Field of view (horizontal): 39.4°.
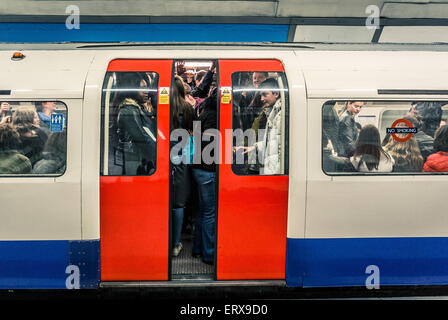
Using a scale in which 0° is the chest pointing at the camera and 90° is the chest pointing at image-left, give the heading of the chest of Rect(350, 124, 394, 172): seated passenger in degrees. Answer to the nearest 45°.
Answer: approximately 180°

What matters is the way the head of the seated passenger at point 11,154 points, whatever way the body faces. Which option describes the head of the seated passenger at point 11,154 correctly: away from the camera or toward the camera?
away from the camera

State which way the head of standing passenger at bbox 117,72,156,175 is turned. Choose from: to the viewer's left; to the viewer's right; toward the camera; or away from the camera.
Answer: to the viewer's right

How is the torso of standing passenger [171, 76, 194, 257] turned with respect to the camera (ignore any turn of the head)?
away from the camera

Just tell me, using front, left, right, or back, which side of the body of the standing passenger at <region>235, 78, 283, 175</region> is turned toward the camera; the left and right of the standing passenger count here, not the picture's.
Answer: left

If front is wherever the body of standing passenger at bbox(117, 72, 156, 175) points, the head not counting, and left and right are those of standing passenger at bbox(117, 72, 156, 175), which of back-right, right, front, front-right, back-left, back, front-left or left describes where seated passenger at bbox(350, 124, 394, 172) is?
front

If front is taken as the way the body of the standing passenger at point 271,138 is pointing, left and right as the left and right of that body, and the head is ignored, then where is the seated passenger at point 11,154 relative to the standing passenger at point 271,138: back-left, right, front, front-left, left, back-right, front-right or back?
front

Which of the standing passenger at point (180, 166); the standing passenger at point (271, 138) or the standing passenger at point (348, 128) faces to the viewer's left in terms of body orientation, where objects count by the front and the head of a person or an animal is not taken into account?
the standing passenger at point (271, 138)

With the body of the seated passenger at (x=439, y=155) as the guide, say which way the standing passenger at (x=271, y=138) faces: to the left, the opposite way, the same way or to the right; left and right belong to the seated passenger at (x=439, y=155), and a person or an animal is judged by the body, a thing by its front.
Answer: to the left

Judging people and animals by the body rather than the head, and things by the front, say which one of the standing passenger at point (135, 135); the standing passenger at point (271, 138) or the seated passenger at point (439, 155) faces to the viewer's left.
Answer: the standing passenger at point (271, 138)

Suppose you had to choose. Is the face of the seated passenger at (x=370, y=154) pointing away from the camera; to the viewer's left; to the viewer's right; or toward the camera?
away from the camera

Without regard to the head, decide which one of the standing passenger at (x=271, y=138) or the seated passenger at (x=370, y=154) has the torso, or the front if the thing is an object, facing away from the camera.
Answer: the seated passenger at (x=370, y=154)

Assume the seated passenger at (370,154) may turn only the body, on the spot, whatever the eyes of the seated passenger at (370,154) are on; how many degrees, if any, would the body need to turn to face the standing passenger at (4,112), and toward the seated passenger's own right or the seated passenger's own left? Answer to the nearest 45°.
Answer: approximately 90° to the seated passenger's own left

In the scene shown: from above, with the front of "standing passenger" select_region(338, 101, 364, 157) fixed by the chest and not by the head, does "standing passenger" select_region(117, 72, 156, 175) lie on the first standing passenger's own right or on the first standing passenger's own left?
on the first standing passenger's own right

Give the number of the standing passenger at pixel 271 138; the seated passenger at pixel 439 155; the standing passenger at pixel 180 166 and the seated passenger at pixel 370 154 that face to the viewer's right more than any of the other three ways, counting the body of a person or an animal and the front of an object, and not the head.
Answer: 0

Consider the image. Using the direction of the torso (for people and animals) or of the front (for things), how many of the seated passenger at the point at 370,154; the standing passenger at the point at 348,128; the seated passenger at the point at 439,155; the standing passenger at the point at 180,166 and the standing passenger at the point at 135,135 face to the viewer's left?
0

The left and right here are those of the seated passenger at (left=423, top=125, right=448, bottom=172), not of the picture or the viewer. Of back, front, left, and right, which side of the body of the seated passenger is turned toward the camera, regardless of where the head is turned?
back
